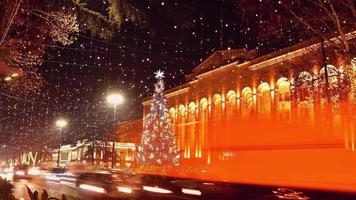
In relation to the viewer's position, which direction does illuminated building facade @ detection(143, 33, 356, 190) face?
facing the viewer and to the left of the viewer

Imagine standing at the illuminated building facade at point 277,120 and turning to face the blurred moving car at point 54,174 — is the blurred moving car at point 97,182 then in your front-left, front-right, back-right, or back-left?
front-left

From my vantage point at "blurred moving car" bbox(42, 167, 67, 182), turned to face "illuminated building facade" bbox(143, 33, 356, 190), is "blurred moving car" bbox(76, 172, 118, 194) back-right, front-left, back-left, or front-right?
front-right

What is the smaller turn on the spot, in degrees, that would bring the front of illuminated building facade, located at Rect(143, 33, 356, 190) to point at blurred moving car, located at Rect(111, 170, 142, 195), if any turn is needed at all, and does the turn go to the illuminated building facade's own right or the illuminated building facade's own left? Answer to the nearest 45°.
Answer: approximately 45° to the illuminated building facade's own right

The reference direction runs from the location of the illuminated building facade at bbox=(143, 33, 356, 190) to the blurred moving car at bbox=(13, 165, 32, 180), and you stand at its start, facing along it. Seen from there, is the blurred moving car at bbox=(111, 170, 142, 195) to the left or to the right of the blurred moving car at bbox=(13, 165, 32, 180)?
left

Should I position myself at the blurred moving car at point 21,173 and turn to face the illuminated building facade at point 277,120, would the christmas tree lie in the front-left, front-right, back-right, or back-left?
front-left
